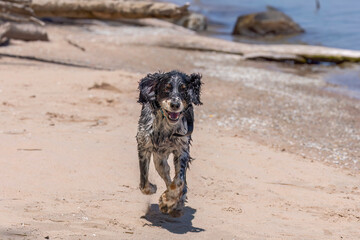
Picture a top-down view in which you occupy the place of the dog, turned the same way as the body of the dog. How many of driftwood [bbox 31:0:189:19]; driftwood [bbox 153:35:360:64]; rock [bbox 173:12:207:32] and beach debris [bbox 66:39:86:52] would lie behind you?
4

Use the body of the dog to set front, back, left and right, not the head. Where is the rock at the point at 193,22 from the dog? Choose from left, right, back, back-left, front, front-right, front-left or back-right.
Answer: back

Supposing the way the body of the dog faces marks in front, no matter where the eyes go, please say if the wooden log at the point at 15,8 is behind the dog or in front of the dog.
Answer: behind

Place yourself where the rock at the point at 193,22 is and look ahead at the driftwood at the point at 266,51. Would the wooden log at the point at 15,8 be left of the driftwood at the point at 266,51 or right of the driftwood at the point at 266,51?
right

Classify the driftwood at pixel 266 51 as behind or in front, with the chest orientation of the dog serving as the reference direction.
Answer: behind

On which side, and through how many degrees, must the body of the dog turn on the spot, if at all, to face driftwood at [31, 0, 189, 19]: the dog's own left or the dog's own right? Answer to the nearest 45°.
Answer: approximately 180°

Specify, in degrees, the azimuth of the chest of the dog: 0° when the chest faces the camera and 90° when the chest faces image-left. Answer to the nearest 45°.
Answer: approximately 0°

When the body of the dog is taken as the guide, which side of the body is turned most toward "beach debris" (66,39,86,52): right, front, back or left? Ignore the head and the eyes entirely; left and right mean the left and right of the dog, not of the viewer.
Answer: back

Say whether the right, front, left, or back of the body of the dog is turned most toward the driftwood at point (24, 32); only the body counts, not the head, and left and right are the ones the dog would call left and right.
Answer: back

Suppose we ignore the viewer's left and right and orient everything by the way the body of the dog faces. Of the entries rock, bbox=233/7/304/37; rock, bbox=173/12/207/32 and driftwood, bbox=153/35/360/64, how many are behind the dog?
3

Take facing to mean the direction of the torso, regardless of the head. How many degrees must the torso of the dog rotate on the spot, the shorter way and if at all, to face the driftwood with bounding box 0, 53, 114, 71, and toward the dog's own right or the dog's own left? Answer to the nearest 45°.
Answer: approximately 180°
